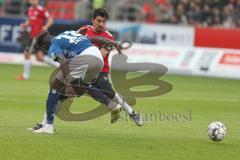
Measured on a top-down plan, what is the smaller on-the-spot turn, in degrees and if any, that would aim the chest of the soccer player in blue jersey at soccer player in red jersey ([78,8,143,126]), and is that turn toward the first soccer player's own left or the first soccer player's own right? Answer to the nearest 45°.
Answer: approximately 135° to the first soccer player's own right

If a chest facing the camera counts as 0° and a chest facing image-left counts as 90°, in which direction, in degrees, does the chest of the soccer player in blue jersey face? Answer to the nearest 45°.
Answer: approximately 90°
